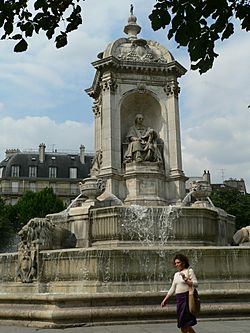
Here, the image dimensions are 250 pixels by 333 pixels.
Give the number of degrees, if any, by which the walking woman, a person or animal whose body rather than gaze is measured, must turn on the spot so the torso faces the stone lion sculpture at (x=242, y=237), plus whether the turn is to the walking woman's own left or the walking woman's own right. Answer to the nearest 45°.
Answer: approximately 135° to the walking woman's own right

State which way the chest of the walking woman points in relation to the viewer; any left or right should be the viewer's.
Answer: facing the viewer and to the left of the viewer

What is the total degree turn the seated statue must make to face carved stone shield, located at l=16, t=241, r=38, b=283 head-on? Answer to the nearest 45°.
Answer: approximately 45° to its right

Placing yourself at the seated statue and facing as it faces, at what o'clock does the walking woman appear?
The walking woman is roughly at 12 o'clock from the seated statue.

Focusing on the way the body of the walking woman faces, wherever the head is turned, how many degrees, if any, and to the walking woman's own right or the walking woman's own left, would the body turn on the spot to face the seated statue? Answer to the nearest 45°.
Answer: approximately 135° to the walking woman's own right

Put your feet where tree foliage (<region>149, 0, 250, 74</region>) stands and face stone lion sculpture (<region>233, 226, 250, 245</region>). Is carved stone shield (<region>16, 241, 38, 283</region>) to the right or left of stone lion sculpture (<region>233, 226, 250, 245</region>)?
left

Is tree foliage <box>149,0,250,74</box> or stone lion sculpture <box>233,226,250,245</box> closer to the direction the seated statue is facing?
the tree foliage

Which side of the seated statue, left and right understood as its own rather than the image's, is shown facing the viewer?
front

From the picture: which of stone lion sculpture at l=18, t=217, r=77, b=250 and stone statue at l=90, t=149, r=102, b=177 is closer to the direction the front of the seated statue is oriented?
the stone lion sculpture

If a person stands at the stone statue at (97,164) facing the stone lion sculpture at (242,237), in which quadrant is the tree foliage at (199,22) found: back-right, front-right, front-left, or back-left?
front-right

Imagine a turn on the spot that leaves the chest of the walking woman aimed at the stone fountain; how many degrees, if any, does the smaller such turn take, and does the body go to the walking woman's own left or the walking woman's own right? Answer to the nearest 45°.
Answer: approximately 135° to the walking woman's own right

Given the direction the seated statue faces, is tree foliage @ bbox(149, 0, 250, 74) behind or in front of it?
in front

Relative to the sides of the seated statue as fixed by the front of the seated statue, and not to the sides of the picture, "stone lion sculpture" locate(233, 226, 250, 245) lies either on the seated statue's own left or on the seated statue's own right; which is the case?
on the seated statue's own left

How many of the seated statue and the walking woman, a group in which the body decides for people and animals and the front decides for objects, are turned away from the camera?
0
